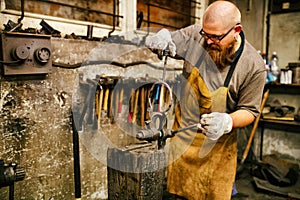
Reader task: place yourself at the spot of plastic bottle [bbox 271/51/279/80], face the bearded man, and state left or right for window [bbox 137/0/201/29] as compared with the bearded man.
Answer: right

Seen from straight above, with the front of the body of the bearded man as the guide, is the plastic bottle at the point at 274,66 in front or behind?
behind

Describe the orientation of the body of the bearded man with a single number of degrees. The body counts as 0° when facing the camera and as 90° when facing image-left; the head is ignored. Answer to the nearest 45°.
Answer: approximately 45°

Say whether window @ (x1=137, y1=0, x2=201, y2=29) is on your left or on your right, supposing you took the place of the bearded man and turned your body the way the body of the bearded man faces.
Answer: on your right

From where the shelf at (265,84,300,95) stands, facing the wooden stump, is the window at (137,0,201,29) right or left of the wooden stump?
right
